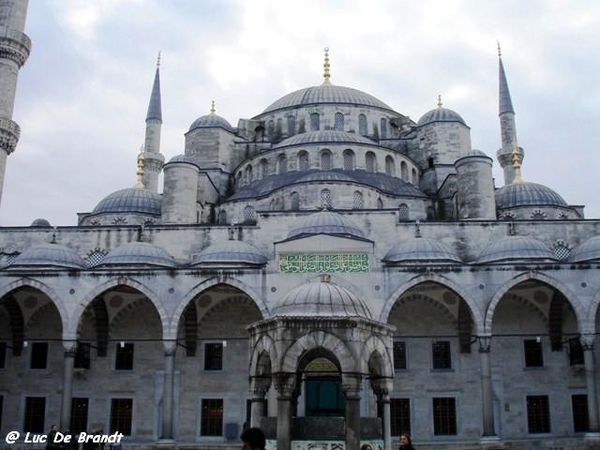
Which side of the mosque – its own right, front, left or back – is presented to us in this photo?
front
